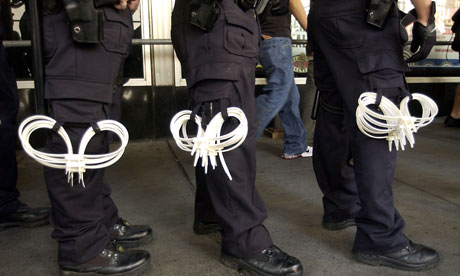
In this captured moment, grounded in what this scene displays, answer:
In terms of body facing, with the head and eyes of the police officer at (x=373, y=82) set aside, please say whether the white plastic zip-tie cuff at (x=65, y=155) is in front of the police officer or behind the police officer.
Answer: behind

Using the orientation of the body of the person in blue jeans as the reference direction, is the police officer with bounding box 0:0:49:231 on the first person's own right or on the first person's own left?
on the first person's own right

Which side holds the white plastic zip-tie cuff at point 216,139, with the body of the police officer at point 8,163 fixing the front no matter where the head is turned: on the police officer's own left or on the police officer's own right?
on the police officer's own right

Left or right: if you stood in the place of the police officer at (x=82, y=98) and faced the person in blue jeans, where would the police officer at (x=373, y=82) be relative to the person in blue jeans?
right

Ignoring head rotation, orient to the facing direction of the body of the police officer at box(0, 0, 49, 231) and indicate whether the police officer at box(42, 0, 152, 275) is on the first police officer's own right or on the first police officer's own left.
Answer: on the first police officer's own right
